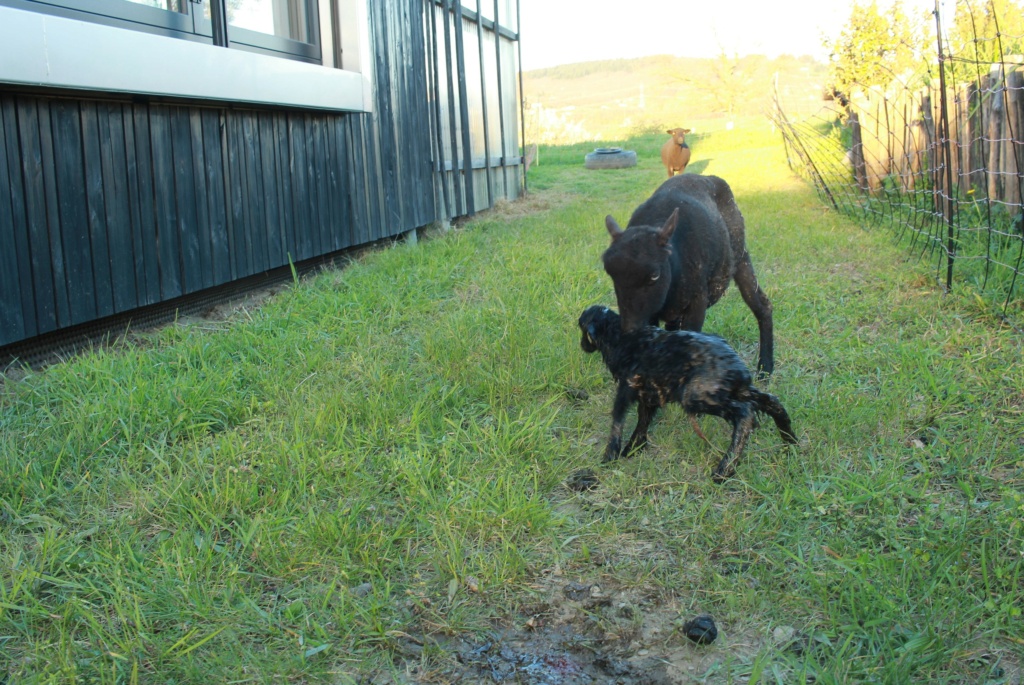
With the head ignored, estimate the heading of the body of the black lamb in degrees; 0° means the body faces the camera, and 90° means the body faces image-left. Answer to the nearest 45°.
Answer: approximately 90°

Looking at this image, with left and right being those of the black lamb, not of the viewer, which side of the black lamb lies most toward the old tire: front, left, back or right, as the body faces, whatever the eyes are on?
right

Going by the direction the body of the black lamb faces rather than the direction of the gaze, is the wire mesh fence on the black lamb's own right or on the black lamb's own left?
on the black lamb's own right

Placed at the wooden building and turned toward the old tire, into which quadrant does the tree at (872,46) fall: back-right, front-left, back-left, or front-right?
front-right

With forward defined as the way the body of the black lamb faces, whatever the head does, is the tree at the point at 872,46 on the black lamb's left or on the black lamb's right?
on the black lamb's right

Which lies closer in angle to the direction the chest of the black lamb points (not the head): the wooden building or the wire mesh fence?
the wooden building
